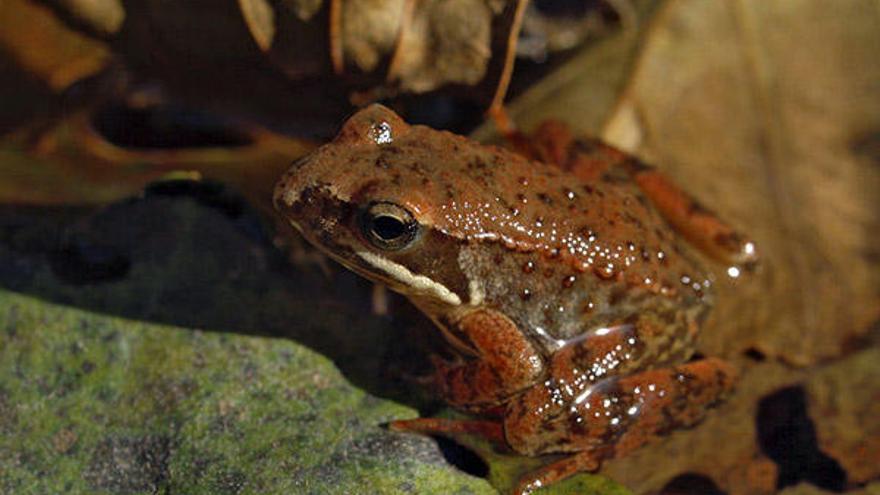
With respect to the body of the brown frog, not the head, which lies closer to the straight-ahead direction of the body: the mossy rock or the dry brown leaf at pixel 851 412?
the mossy rock

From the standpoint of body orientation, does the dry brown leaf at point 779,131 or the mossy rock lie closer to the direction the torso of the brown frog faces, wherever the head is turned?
the mossy rock

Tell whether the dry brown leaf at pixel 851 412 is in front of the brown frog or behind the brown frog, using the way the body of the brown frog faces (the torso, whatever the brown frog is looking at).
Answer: behind

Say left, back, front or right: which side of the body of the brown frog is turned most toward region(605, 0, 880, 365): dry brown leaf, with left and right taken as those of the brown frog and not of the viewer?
back

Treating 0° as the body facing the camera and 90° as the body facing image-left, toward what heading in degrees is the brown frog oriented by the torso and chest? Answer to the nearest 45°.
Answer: approximately 90°

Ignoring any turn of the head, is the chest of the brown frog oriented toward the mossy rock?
yes
